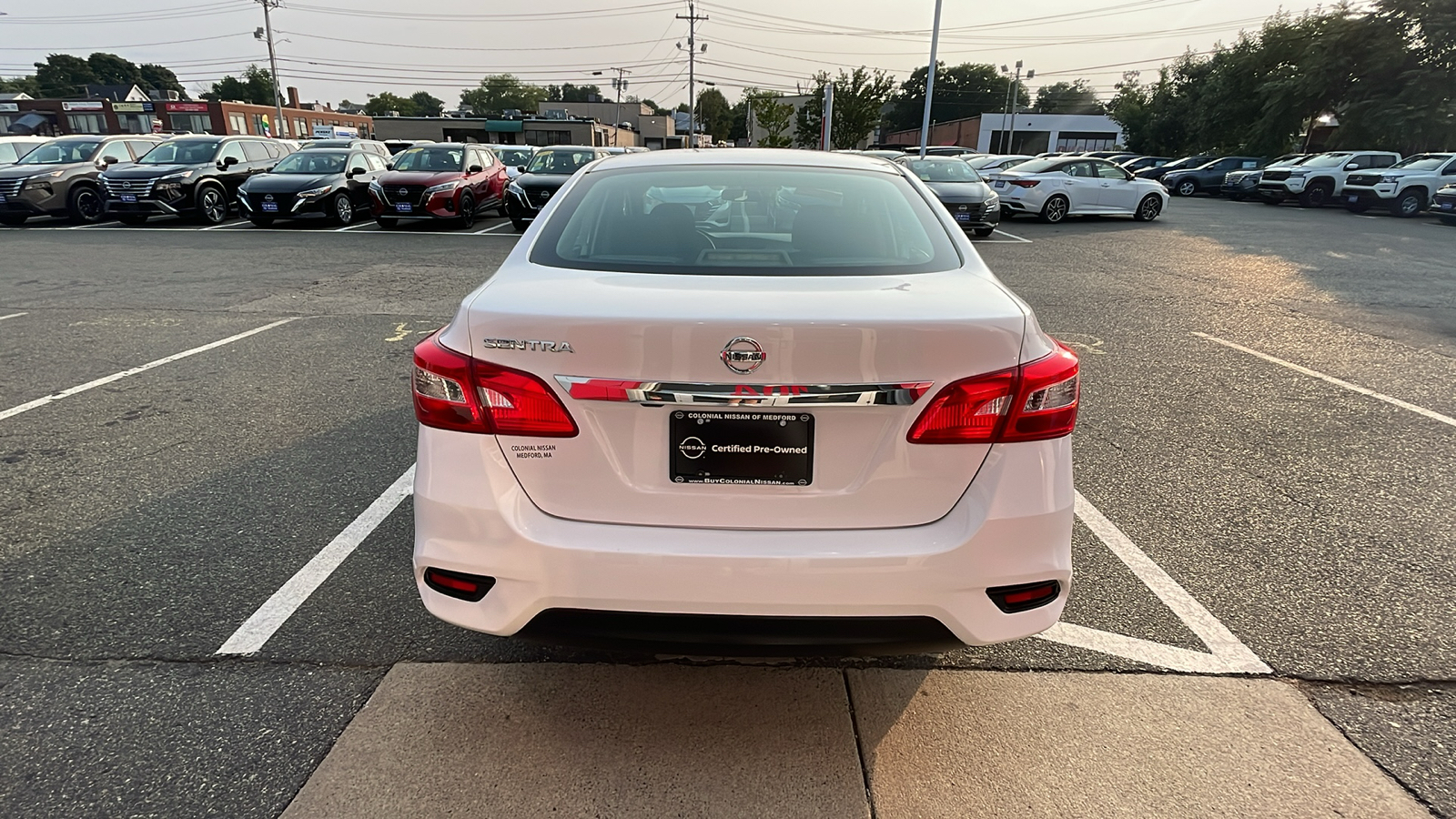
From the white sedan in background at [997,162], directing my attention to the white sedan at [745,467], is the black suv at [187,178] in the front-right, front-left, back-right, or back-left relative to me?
front-right

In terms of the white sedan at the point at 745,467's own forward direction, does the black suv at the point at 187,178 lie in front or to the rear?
in front

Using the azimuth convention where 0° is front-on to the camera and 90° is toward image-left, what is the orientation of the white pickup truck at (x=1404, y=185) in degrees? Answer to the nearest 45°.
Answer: approximately 45°

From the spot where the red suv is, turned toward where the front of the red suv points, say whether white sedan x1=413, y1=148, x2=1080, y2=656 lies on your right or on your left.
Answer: on your left

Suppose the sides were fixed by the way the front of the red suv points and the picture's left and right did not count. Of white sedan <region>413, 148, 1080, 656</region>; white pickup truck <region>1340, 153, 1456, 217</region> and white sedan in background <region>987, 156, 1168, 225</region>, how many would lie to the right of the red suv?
0

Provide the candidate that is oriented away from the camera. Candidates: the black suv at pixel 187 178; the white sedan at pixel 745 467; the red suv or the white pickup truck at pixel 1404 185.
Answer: the white sedan

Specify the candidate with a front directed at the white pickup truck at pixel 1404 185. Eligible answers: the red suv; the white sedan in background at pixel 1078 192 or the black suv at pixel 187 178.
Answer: the white sedan in background

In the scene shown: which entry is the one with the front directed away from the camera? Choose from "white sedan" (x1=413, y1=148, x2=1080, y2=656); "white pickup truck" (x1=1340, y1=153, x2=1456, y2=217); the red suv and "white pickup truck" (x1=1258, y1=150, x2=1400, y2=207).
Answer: the white sedan

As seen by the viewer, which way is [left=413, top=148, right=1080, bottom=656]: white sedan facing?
away from the camera

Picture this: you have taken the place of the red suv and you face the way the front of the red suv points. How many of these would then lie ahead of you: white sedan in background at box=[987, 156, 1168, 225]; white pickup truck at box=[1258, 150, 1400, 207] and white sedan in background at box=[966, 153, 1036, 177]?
0

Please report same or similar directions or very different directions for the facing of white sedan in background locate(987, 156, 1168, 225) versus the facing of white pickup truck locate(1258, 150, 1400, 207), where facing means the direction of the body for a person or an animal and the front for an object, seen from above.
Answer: very different directions

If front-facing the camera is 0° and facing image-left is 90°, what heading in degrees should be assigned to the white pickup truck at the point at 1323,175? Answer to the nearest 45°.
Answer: approximately 45°

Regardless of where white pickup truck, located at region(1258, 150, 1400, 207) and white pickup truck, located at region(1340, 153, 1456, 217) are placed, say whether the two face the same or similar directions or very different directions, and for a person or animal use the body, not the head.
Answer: same or similar directions
